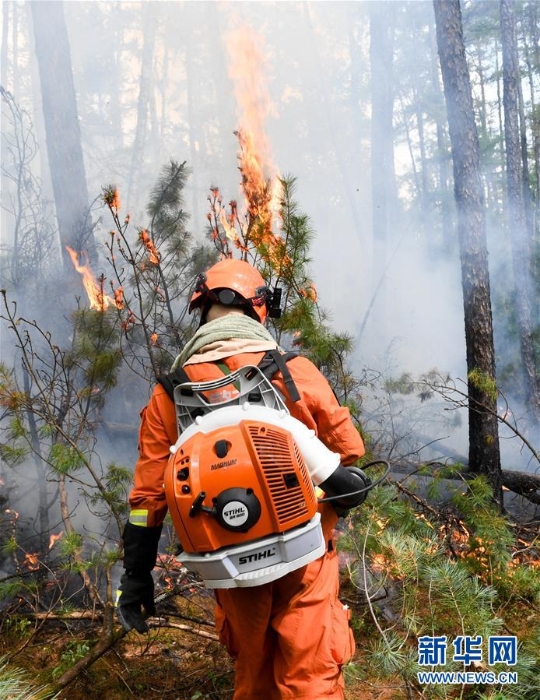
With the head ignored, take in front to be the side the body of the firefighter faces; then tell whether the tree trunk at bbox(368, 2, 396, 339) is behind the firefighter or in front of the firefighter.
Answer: in front

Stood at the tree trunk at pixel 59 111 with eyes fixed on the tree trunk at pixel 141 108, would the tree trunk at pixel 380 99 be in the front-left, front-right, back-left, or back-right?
front-right

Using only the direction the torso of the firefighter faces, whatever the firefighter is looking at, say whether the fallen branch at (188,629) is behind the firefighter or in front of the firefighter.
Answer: in front

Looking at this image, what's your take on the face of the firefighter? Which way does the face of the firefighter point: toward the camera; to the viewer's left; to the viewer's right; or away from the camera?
away from the camera

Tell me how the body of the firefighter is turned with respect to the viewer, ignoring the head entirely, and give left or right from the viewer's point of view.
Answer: facing away from the viewer

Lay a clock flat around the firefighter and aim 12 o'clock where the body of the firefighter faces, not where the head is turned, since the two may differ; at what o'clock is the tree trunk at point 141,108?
The tree trunk is roughly at 12 o'clock from the firefighter.

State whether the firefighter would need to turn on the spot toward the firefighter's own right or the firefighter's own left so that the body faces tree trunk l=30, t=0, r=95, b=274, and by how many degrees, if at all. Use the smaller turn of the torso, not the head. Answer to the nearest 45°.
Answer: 0° — they already face it

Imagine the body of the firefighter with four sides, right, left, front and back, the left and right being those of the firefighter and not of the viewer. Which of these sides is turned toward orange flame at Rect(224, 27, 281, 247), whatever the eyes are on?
front
